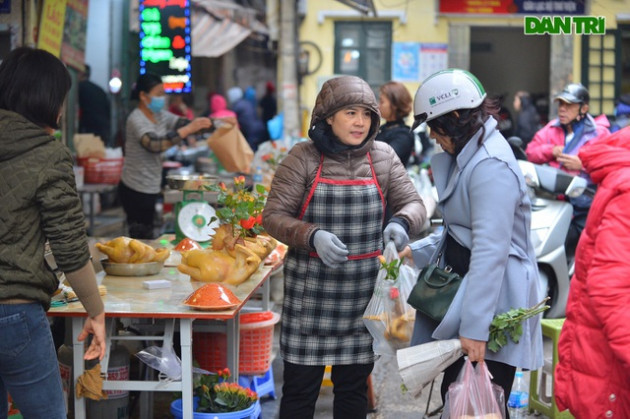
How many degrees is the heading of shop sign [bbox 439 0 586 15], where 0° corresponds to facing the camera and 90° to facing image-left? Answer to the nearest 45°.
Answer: approximately 0°

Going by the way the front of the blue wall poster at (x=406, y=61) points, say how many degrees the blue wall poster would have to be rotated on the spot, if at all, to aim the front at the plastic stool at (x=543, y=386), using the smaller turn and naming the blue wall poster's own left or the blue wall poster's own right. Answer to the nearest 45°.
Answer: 0° — it already faces it

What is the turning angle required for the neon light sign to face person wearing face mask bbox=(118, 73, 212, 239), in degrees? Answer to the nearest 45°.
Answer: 0° — it already faces them

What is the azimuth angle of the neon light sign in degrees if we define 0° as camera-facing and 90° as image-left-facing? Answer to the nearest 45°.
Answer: approximately 0°

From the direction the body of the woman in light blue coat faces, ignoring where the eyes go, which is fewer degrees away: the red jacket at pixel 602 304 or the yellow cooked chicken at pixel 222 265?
the yellow cooked chicken

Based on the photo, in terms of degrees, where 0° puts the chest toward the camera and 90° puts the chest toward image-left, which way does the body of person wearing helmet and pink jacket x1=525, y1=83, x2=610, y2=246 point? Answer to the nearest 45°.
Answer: approximately 45°

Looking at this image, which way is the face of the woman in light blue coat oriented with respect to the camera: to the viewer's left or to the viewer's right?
to the viewer's left

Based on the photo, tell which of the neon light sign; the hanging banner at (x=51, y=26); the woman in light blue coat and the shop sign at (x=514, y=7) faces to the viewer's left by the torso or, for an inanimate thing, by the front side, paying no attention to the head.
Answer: the woman in light blue coat

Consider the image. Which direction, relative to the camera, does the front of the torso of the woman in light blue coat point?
to the viewer's left
